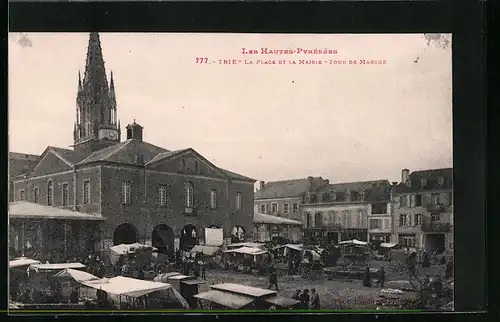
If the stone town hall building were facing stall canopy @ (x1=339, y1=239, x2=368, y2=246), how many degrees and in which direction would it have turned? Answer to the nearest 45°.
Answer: approximately 45° to its left

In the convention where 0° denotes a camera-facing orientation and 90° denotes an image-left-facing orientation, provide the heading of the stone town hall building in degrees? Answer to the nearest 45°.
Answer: approximately 315°
